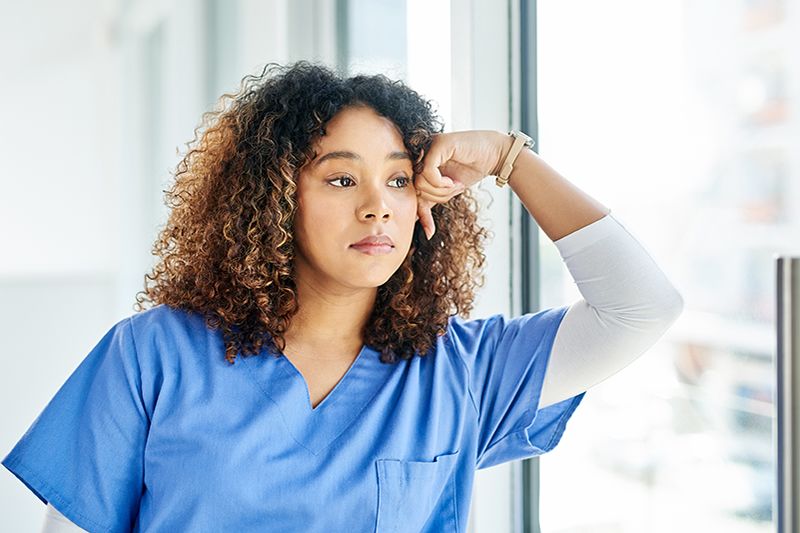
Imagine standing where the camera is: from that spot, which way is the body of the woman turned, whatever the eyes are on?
toward the camera
